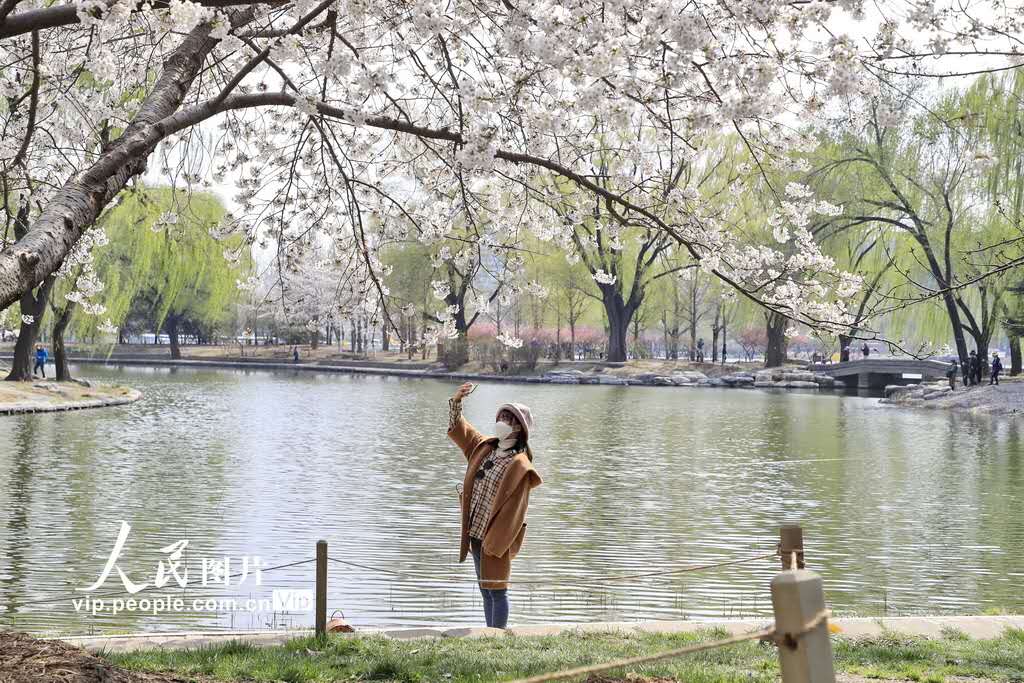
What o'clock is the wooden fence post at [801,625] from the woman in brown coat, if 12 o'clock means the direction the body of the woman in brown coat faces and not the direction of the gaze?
The wooden fence post is roughly at 10 o'clock from the woman in brown coat.

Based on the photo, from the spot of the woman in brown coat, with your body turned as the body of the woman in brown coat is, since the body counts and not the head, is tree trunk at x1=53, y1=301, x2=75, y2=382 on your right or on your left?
on your right

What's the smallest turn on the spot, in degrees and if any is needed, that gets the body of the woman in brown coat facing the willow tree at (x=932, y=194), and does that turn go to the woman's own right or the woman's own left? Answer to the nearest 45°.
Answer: approximately 180°

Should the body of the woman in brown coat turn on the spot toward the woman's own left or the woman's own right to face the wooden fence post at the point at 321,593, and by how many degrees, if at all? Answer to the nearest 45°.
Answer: approximately 45° to the woman's own right

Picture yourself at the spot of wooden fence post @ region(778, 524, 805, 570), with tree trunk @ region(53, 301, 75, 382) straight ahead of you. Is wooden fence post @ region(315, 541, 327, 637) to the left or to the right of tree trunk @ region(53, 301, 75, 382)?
left

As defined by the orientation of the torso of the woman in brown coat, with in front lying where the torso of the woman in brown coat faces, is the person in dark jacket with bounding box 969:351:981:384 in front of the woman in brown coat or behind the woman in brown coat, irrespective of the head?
behind

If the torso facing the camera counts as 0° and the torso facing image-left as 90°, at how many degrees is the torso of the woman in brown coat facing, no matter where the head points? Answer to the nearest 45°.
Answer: approximately 45°

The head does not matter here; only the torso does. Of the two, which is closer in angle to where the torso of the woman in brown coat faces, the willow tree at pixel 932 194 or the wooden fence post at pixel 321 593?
the wooden fence post
